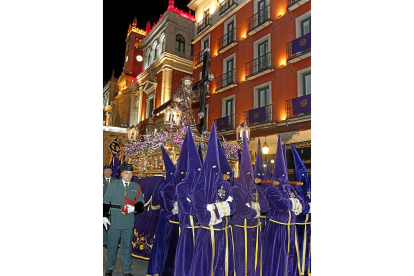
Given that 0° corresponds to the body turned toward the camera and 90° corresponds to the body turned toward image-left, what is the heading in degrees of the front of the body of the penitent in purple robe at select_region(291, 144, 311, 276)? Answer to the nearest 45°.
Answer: approximately 315°

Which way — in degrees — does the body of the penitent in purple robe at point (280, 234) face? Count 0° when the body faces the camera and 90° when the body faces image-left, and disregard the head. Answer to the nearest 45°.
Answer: approximately 315°

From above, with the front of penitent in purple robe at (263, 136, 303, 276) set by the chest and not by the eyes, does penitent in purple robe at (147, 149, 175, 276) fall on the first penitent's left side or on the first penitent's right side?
on the first penitent's right side

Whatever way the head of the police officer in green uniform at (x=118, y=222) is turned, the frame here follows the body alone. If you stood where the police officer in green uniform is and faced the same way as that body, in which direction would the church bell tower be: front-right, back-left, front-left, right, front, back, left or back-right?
back

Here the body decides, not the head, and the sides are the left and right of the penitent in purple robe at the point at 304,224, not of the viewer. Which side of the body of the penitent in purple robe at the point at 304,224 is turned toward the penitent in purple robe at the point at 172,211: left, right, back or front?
right

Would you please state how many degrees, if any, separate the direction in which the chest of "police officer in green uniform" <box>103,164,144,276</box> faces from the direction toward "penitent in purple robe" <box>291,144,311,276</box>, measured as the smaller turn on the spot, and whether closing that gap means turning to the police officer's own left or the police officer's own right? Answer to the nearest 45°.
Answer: approximately 90° to the police officer's own left

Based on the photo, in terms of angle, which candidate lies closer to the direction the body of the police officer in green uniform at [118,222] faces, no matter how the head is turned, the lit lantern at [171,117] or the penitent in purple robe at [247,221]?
the penitent in purple robe

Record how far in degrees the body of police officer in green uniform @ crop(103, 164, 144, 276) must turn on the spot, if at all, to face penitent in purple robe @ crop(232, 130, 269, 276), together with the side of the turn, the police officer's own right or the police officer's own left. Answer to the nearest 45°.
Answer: approximately 90° to the police officer's own left

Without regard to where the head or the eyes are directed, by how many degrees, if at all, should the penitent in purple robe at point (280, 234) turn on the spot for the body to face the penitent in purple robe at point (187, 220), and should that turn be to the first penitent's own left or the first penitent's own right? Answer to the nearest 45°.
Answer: approximately 90° to the first penitent's own right

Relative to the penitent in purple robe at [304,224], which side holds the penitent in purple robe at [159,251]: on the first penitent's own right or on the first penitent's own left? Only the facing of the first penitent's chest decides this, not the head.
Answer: on the first penitent's own right
